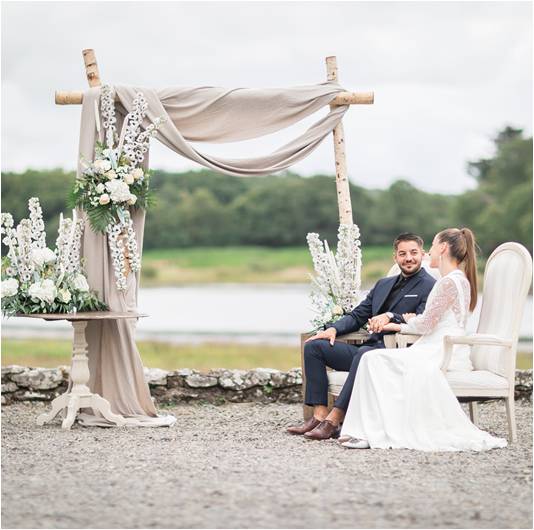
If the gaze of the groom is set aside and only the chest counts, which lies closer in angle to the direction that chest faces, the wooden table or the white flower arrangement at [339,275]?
the wooden table

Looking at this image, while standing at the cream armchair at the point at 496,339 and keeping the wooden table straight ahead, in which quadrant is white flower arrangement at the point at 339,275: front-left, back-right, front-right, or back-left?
front-right

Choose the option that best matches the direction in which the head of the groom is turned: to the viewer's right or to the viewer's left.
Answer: to the viewer's right

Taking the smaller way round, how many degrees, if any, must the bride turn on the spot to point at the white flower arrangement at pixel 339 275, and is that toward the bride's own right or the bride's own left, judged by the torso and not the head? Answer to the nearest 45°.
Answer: approximately 45° to the bride's own right

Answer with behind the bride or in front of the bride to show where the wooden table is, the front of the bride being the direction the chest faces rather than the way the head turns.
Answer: in front

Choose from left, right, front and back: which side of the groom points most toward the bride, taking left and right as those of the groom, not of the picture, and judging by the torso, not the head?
left

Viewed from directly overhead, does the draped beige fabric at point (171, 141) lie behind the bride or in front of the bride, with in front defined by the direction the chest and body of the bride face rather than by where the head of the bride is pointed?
in front

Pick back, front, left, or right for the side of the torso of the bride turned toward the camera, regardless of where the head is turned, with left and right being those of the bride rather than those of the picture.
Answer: left

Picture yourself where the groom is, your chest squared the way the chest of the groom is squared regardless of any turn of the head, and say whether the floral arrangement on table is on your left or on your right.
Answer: on your right

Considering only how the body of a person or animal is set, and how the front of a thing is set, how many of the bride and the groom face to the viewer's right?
0
